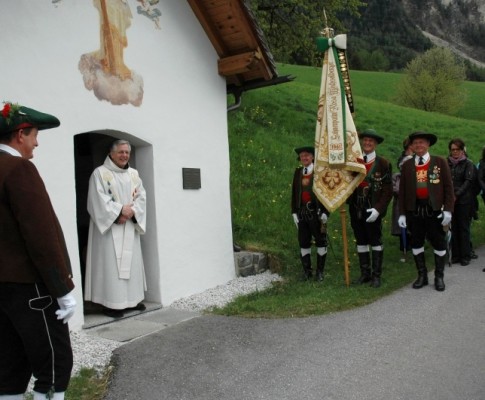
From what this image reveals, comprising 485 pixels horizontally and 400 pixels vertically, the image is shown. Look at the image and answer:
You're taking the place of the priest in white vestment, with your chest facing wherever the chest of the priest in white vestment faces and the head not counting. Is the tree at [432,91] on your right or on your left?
on your left

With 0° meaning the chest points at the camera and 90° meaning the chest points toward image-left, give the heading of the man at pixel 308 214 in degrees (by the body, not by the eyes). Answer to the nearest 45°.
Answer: approximately 0°

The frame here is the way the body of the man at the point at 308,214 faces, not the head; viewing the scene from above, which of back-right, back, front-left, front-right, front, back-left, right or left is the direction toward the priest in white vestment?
front-right

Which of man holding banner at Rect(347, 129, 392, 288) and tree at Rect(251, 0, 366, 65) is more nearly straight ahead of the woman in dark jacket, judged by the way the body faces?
the man holding banner

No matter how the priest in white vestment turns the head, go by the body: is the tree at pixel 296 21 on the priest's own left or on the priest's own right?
on the priest's own left

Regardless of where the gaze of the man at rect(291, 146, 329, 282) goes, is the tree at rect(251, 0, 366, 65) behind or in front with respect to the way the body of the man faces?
behind

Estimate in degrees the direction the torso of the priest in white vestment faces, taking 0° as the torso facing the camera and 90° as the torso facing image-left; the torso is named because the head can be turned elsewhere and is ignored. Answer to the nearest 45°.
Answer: approximately 315°

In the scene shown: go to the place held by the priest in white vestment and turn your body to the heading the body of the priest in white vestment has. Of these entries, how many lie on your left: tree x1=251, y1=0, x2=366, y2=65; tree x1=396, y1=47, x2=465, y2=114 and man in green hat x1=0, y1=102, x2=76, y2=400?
2

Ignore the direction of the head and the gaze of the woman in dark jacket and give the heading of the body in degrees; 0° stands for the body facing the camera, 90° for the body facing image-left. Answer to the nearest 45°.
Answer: approximately 45°

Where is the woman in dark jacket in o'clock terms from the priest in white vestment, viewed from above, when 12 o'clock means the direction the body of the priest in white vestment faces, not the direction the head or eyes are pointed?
The woman in dark jacket is roughly at 10 o'clock from the priest in white vestment.
